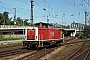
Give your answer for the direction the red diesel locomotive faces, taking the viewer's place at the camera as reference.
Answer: facing the viewer and to the left of the viewer
